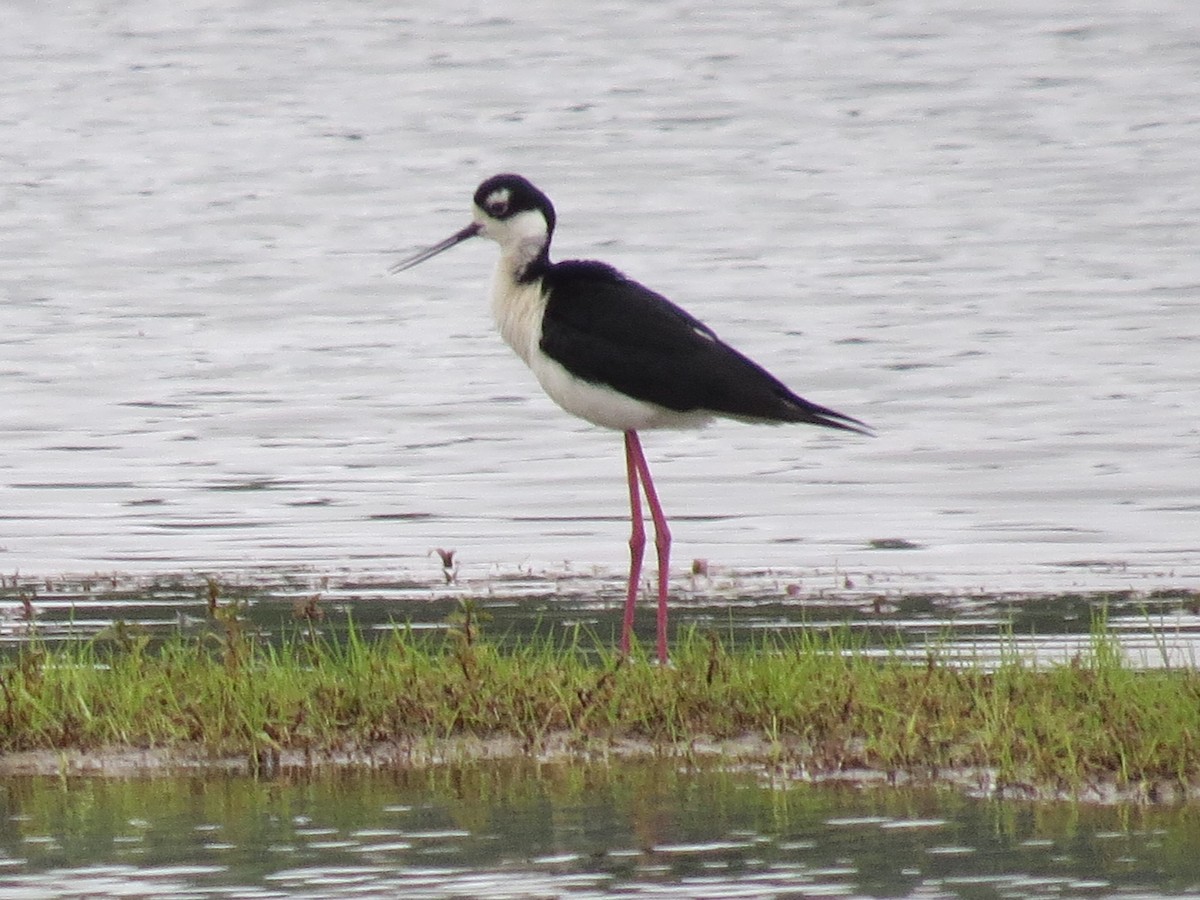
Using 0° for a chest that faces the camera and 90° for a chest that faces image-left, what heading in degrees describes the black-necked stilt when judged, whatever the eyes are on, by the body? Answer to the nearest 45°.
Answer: approximately 90°
